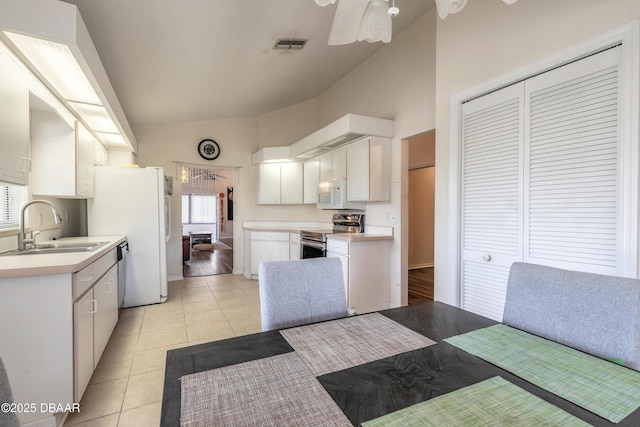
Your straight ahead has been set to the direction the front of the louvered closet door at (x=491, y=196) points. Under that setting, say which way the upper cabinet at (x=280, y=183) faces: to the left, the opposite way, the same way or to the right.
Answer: to the left

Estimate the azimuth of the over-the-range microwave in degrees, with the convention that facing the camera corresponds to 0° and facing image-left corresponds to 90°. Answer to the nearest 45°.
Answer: approximately 45°

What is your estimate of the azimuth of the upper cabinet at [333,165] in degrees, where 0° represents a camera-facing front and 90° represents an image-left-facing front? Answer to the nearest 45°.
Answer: approximately 45°

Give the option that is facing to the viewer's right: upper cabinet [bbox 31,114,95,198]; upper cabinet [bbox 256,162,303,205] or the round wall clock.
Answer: upper cabinet [bbox 31,114,95,198]

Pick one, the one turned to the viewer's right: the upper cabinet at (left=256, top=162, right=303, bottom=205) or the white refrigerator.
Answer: the white refrigerator

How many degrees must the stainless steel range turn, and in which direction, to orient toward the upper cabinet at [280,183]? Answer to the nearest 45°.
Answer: approximately 90° to its right

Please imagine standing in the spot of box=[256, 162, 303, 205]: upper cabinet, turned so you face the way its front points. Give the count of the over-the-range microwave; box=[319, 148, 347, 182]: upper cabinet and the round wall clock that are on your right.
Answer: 1

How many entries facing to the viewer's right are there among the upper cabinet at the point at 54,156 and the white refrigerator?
2

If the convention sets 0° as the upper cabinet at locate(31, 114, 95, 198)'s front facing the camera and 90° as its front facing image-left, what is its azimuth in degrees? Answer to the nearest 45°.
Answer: approximately 270°

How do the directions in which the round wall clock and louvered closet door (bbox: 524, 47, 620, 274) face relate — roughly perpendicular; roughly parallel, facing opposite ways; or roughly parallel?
roughly perpendicular
